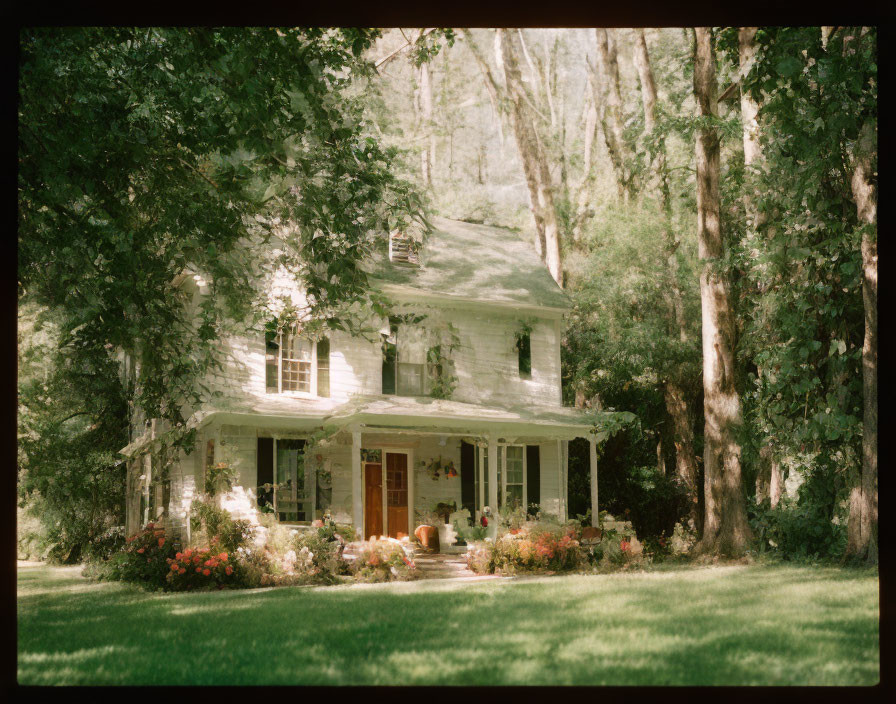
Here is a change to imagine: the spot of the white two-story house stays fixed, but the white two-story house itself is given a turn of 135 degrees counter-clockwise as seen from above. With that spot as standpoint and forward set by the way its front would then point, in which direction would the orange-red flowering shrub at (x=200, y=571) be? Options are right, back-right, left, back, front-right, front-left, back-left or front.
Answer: back

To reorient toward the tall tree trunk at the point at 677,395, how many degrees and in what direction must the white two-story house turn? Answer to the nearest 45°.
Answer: approximately 90° to its left

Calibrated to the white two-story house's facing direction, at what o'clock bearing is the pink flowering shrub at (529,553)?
The pink flowering shrub is roughly at 11 o'clock from the white two-story house.

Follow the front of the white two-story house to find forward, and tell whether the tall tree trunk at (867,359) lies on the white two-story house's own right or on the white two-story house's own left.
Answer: on the white two-story house's own left

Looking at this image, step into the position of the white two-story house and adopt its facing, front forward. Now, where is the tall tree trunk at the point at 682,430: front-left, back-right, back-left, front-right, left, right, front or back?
left

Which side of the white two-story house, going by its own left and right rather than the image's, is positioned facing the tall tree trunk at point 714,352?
left

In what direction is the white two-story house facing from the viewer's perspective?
toward the camera

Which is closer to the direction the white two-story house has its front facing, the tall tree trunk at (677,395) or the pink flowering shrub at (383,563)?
the pink flowering shrub
